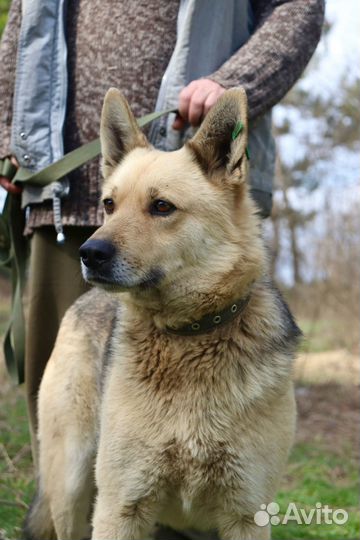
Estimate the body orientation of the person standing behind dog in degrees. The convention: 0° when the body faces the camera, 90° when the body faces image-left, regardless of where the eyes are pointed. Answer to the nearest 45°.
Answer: approximately 0°
